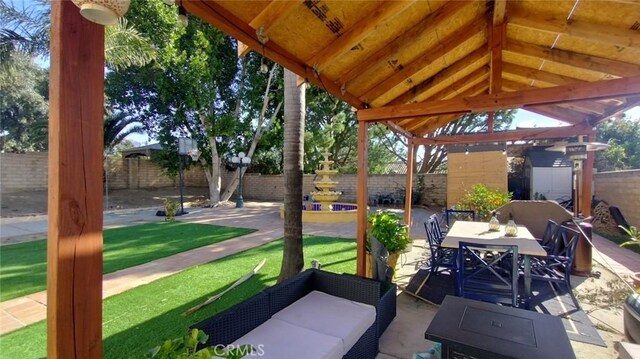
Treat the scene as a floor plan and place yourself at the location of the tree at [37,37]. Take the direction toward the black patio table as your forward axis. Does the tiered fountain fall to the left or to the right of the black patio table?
left

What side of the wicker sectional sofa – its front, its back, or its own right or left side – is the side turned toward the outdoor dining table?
left

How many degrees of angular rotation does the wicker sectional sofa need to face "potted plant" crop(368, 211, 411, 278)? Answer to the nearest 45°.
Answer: approximately 90° to its left

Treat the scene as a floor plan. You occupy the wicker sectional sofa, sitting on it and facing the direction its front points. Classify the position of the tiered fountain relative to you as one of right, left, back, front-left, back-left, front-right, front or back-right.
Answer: back-left

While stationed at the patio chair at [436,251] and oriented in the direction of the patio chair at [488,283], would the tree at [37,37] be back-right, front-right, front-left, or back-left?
back-right

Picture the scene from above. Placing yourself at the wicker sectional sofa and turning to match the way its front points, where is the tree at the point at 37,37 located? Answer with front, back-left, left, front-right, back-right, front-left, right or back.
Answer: back

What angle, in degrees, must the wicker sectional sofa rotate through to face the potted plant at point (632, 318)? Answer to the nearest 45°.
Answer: approximately 45° to its left

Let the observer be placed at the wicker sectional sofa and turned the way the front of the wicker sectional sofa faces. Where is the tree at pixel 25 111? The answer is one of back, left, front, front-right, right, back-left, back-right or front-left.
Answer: back

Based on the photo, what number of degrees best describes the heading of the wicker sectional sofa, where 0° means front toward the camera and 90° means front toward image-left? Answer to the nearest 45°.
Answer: approximately 315°
